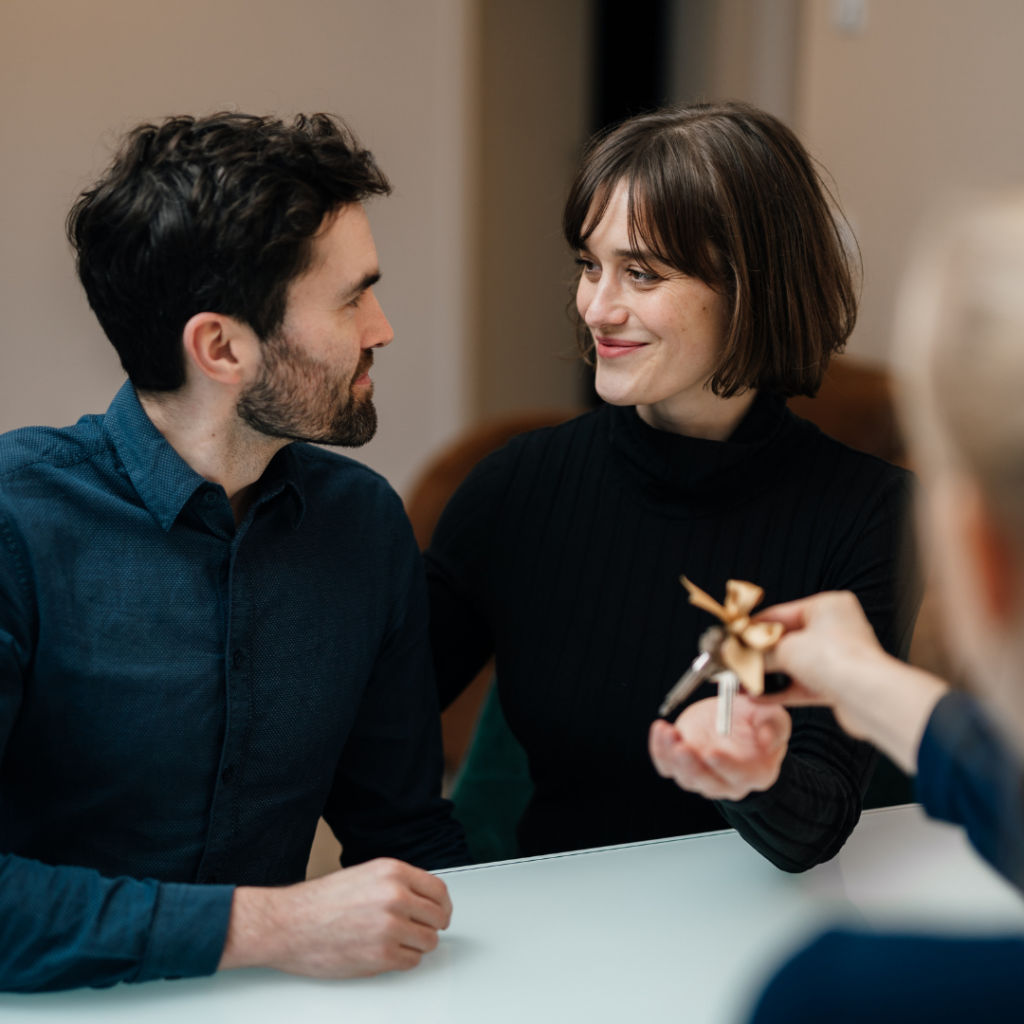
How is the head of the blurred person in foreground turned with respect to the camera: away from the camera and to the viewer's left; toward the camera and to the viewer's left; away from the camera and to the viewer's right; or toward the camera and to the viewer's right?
away from the camera and to the viewer's left

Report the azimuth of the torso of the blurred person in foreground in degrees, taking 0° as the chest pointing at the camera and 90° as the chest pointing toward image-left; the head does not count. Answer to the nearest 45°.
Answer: approximately 135°

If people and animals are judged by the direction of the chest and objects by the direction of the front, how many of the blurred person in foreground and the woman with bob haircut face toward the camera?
1

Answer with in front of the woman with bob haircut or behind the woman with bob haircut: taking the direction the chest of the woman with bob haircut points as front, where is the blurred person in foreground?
in front

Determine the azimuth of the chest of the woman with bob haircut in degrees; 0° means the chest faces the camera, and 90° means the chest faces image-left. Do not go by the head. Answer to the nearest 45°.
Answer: approximately 0°

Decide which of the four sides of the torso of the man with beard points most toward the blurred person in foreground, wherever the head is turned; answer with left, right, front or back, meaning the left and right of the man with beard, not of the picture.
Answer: front

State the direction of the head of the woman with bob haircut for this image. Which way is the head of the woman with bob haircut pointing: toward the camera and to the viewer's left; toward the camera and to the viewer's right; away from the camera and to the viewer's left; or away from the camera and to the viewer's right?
toward the camera and to the viewer's left
